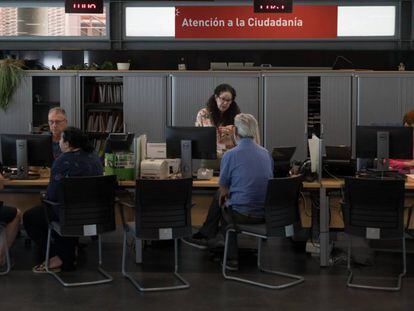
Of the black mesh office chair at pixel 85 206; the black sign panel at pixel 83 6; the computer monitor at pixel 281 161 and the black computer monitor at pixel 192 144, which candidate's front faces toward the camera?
the black sign panel

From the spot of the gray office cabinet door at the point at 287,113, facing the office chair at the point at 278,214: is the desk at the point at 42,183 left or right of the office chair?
right

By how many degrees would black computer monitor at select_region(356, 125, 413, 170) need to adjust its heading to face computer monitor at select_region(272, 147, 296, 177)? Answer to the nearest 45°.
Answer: approximately 90° to its left

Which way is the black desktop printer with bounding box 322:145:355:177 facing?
away from the camera

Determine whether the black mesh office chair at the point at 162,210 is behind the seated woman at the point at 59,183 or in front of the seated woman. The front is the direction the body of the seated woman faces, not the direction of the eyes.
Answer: behind

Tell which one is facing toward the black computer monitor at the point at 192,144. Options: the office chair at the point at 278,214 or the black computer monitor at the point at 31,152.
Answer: the office chair

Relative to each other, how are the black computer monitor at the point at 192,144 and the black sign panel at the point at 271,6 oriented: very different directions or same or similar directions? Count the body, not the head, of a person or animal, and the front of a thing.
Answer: very different directions

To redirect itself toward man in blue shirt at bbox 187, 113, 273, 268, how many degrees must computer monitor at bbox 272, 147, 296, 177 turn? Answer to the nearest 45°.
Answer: approximately 180°

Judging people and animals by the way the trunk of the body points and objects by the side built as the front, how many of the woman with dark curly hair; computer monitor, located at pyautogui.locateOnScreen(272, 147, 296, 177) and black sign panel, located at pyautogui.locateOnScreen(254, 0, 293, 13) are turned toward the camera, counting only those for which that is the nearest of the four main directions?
2

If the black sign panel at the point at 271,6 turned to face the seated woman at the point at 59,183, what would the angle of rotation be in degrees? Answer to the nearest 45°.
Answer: approximately 45° to its right

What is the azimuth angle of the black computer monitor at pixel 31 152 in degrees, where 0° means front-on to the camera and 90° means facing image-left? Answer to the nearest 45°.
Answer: approximately 180°

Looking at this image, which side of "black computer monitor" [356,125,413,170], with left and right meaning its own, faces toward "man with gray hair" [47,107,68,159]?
left
